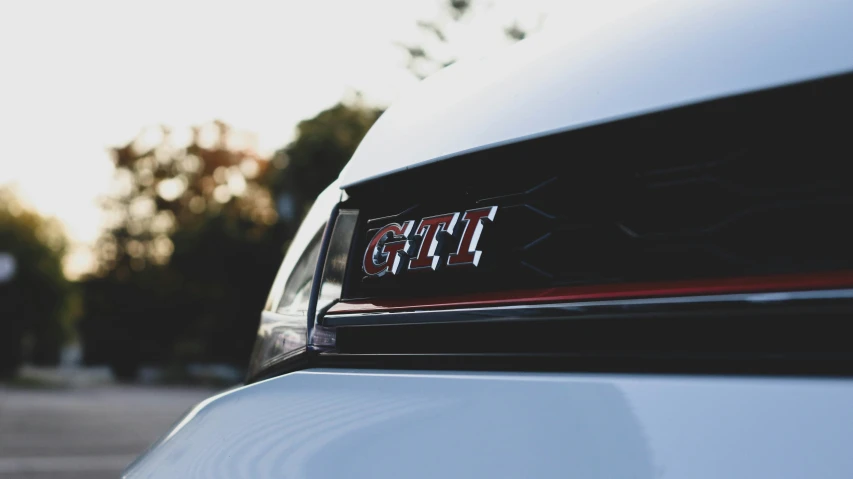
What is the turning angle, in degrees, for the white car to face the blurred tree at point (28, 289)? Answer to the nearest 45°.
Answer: approximately 90° to its right

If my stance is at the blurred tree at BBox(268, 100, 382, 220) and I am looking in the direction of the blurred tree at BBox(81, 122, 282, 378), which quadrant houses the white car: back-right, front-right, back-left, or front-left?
back-left

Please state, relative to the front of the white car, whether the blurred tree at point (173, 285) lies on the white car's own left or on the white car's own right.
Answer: on the white car's own right

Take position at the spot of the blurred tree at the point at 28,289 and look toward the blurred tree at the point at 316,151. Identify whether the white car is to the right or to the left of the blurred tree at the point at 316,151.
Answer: right

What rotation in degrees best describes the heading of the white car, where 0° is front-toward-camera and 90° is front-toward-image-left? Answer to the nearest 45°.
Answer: approximately 45°

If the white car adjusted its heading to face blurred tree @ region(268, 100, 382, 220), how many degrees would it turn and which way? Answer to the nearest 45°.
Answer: approximately 135° to its right
